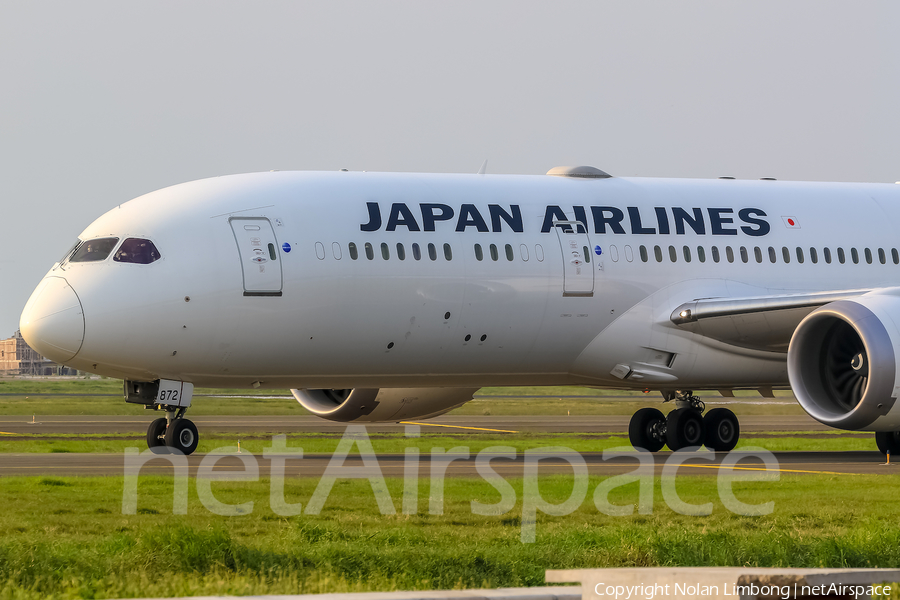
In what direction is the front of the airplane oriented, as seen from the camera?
facing the viewer and to the left of the viewer
